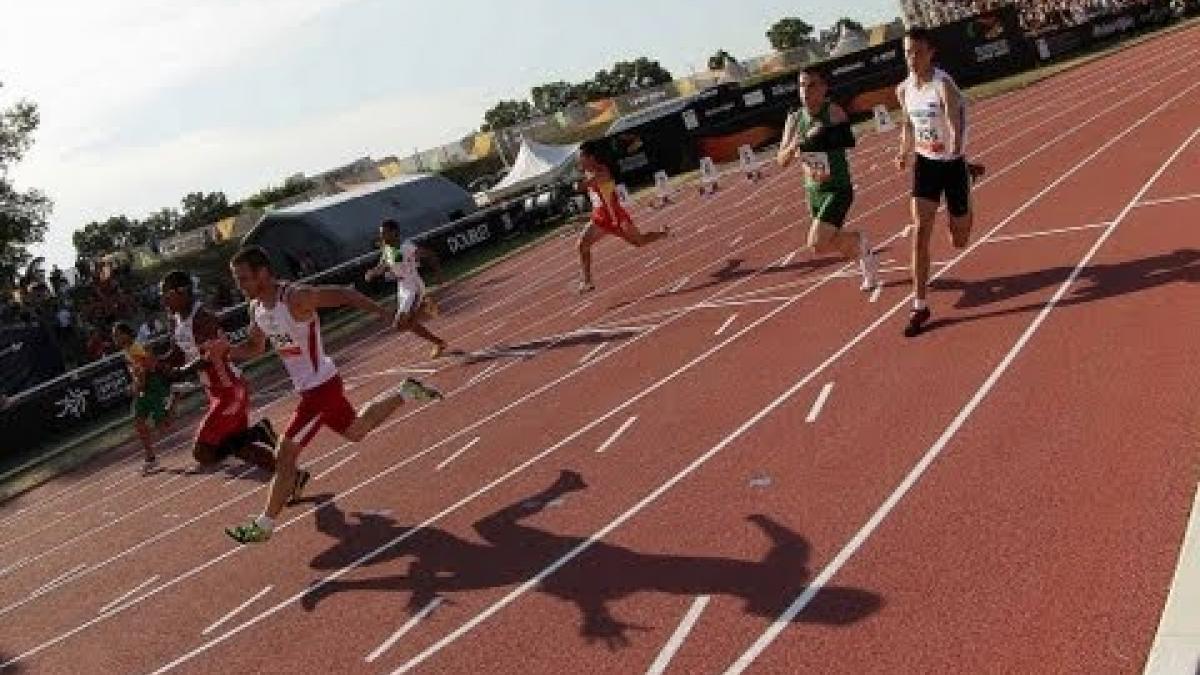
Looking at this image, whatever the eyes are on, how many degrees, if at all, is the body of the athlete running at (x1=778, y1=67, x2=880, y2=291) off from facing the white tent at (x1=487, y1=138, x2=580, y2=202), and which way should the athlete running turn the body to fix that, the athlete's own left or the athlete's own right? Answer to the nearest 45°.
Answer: approximately 135° to the athlete's own right

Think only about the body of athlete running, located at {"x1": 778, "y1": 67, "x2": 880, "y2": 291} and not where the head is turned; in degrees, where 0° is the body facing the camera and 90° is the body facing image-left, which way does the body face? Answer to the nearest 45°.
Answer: approximately 45°

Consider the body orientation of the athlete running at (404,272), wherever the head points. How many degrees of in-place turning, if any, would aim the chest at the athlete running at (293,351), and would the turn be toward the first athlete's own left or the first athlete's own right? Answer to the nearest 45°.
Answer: approximately 45° to the first athlete's own left

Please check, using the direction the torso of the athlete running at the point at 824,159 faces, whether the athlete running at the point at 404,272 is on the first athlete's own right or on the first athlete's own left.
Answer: on the first athlete's own right

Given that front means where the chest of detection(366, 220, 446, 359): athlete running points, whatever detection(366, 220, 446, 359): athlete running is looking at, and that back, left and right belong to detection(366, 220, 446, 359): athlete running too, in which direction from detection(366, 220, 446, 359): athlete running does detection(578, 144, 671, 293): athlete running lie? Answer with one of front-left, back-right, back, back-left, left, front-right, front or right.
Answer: back-left

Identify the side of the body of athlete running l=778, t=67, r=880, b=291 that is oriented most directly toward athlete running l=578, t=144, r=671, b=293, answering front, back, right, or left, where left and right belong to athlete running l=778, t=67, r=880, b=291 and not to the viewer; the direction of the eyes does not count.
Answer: right
